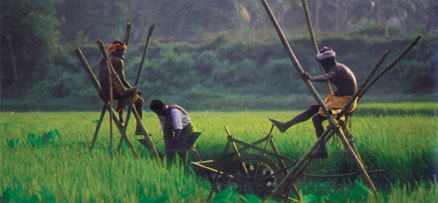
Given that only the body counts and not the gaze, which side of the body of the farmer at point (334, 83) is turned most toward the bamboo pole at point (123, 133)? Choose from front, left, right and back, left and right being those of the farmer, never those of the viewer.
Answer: front

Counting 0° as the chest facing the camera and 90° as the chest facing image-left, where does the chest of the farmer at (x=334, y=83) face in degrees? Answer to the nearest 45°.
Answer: approximately 90°

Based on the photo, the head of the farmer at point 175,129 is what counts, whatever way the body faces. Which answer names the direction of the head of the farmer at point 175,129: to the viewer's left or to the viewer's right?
to the viewer's left

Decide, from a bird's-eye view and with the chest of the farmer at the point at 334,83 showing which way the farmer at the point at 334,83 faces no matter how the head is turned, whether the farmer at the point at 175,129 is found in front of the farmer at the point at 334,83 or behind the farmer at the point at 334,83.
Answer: in front
